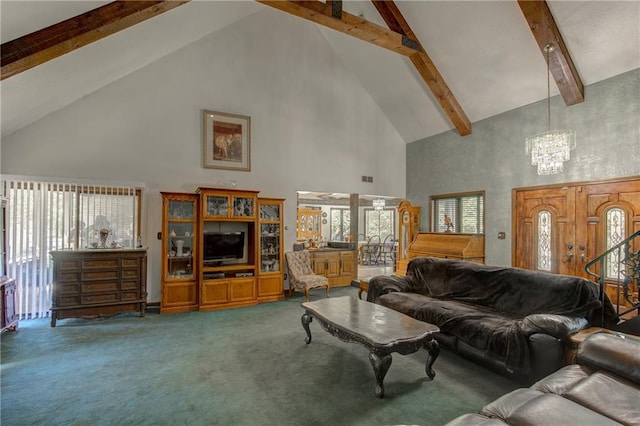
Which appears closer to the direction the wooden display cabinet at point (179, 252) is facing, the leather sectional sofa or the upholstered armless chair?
the leather sectional sofa

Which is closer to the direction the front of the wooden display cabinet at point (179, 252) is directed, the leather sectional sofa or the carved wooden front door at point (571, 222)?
the leather sectional sofa

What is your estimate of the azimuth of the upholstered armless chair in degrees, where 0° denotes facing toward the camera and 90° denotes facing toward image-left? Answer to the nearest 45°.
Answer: approximately 315°

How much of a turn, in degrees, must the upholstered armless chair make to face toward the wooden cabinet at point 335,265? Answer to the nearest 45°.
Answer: approximately 90° to its left

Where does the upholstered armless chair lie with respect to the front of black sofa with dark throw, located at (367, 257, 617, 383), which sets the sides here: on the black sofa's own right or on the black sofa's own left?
on the black sofa's own right

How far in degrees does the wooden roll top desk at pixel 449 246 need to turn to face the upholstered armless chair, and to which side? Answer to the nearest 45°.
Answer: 0° — it already faces it

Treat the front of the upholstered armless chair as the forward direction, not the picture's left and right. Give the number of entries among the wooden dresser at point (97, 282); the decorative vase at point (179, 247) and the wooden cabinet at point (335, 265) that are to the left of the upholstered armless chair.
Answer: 1

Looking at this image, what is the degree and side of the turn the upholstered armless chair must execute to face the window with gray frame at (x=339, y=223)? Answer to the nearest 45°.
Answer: approximately 135° to its left

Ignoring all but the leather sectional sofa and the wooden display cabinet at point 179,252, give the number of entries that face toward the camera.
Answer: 1

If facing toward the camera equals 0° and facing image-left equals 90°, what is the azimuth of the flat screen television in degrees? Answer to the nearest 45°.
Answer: approximately 315°

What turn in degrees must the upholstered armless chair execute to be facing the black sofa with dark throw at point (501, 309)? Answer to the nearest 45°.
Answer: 0° — it already faces it

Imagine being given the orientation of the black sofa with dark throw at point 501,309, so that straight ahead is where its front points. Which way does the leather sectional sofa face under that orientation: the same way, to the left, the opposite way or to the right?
to the right

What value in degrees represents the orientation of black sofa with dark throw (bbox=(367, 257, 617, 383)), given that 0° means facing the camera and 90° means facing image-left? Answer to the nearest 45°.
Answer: approximately 45°

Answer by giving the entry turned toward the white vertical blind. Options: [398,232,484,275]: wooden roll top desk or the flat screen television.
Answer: the wooden roll top desk

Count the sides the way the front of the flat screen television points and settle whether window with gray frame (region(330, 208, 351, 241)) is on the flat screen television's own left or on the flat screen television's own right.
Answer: on the flat screen television's own left
